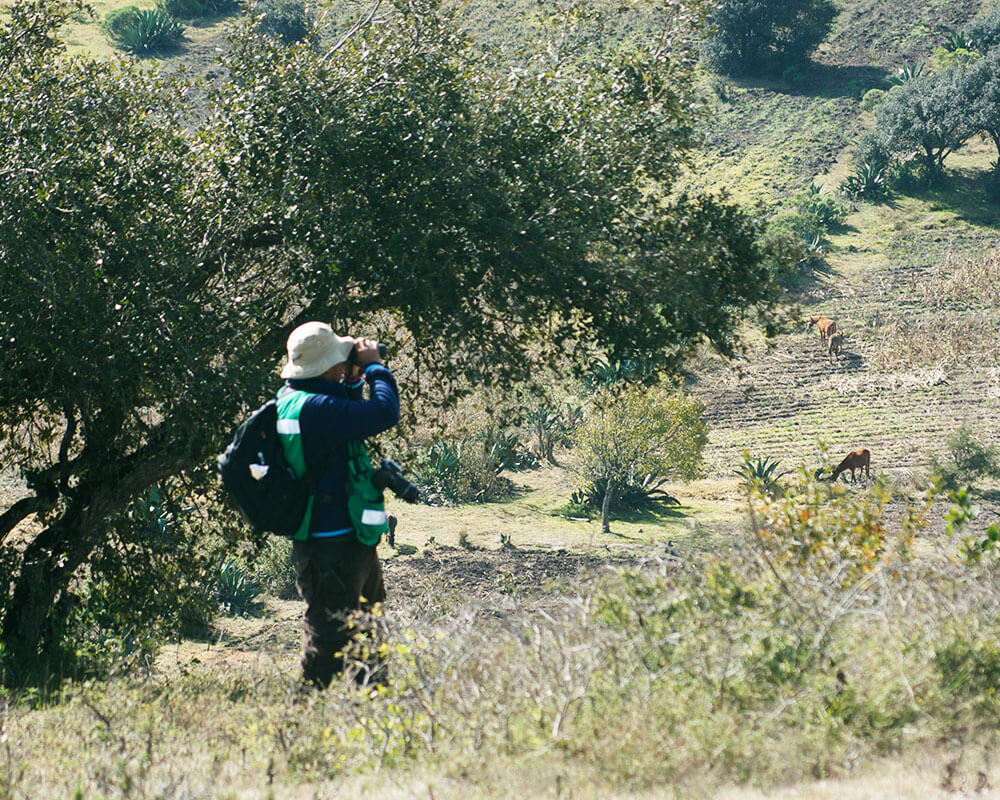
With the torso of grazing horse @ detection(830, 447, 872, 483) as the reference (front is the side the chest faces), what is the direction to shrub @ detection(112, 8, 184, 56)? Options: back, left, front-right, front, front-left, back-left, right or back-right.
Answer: right

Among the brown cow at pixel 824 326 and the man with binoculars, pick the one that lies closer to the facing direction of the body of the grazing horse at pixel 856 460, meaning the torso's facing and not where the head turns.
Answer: the man with binoculars

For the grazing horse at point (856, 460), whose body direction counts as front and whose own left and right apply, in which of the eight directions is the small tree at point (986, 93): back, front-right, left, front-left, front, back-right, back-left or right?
back-right

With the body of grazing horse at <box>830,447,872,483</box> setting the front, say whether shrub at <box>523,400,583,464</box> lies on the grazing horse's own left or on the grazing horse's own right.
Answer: on the grazing horse's own right

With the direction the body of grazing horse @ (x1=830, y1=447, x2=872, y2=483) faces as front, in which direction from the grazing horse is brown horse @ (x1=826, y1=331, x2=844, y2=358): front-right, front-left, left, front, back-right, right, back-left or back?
back-right

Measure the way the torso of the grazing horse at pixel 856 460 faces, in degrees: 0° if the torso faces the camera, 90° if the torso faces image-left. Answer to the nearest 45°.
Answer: approximately 45°

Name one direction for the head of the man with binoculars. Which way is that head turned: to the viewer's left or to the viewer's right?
to the viewer's right

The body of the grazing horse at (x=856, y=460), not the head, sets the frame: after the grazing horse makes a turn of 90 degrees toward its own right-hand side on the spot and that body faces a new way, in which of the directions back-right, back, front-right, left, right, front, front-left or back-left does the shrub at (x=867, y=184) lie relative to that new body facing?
front-right

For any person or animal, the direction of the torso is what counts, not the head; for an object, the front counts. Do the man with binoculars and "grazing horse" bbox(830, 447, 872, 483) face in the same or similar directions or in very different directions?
very different directions

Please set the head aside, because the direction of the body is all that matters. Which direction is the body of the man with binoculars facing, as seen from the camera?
to the viewer's right
